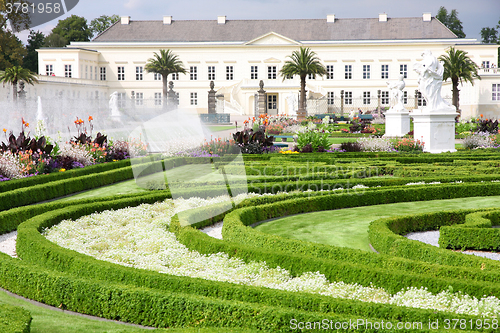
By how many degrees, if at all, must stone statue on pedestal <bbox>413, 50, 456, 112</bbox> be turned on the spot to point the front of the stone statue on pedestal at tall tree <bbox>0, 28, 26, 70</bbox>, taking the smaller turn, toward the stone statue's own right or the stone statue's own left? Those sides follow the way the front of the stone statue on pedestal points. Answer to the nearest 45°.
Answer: approximately 90° to the stone statue's own right

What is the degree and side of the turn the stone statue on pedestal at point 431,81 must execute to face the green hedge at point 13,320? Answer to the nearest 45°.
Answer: approximately 45° to its left

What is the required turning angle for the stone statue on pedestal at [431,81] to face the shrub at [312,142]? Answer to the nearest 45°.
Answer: approximately 45° to its right

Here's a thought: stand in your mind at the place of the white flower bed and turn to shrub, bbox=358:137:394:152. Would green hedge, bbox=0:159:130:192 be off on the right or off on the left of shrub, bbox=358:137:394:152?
left

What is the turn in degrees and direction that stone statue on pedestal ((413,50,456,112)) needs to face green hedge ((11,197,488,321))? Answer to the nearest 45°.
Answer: approximately 45° to its left

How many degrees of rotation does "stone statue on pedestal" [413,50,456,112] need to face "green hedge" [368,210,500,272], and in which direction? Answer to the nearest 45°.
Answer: approximately 45° to its left

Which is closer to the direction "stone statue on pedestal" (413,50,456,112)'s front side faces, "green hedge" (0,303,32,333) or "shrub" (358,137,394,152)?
the green hedge

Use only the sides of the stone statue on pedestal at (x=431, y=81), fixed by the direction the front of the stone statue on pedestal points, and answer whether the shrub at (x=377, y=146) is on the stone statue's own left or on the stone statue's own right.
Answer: on the stone statue's own right

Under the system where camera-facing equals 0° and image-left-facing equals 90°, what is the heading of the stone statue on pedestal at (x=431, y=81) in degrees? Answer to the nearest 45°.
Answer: approximately 45°
